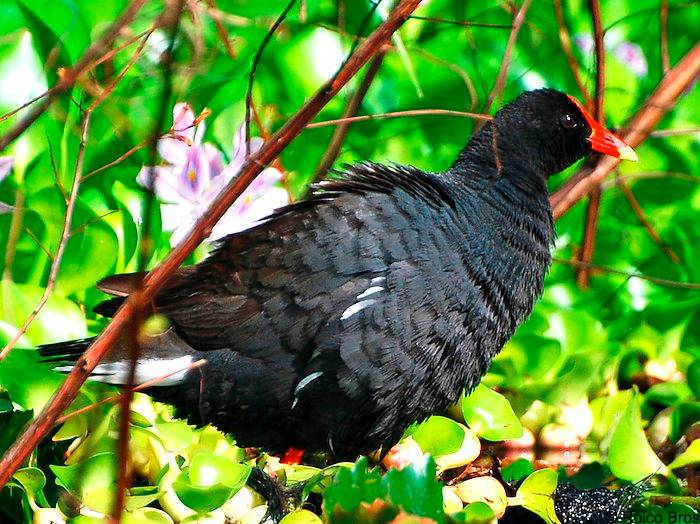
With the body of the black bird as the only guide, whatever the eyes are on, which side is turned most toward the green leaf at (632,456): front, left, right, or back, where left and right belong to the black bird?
front

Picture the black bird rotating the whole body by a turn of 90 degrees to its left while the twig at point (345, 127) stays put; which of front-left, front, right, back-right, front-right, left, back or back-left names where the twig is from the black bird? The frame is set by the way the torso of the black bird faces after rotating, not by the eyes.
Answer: front

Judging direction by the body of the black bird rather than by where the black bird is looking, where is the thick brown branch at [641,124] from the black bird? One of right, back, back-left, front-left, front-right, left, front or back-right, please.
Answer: front-left

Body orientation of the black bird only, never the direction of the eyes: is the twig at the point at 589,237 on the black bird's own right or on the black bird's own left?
on the black bird's own left

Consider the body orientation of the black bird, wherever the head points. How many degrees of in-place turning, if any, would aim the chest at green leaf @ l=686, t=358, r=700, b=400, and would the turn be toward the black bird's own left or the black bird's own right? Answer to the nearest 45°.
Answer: approximately 45° to the black bird's own left

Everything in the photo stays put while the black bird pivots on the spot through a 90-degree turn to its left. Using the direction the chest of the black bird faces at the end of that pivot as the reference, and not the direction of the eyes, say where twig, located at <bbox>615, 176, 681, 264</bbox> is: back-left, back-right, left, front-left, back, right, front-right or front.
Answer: front-right

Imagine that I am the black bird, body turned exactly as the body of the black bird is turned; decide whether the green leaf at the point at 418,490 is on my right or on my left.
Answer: on my right

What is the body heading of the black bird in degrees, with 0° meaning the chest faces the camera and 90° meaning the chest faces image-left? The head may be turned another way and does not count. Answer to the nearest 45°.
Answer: approximately 270°

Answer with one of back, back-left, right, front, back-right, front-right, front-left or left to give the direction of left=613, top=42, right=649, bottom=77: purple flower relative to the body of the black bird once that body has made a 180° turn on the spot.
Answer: back-right

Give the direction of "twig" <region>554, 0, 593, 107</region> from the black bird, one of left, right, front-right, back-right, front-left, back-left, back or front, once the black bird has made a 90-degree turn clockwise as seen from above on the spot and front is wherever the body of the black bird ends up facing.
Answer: back-left

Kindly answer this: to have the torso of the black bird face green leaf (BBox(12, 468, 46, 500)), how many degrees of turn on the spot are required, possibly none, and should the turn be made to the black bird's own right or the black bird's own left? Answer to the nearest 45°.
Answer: approximately 135° to the black bird's own right

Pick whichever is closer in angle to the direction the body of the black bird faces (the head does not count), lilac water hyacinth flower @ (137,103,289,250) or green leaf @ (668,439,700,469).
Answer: the green leaf
